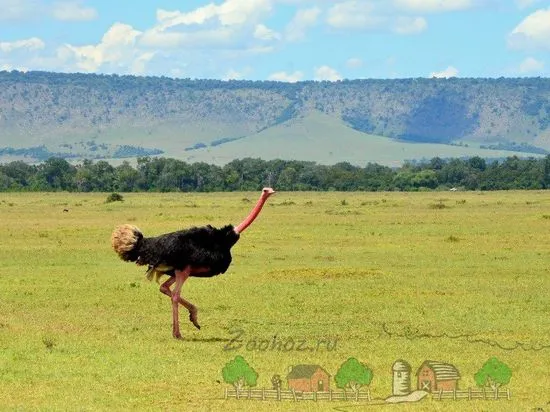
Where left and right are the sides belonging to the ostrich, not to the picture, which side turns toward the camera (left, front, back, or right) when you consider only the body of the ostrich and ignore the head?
right
